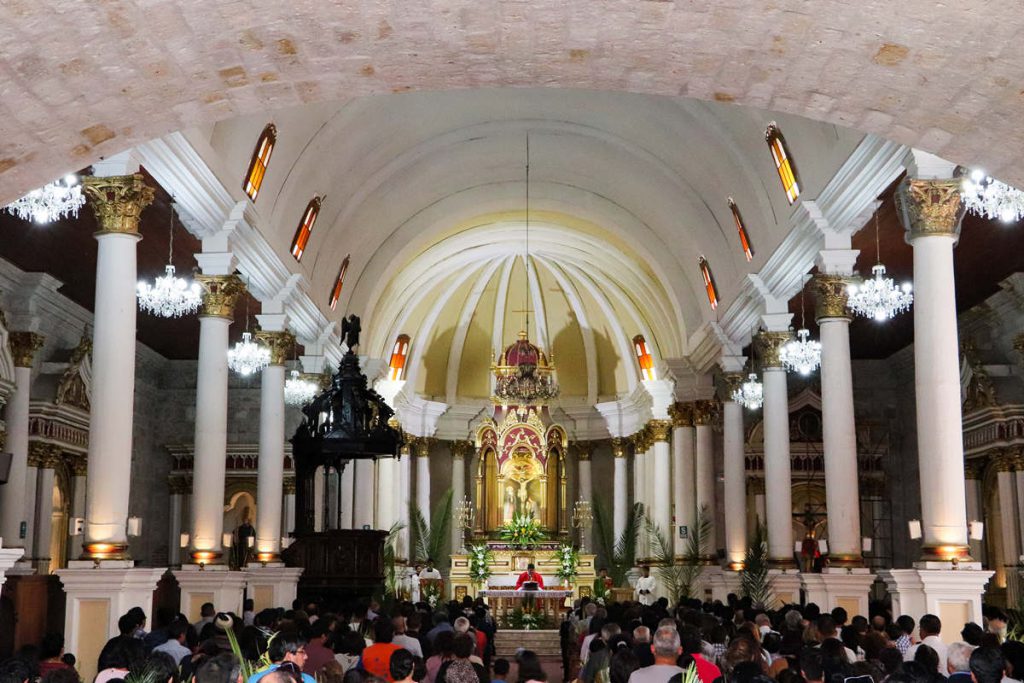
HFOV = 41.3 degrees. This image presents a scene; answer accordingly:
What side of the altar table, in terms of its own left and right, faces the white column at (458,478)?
back

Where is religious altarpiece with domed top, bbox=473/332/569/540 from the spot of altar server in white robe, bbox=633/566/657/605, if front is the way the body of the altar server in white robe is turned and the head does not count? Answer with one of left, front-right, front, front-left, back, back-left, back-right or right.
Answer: back-right

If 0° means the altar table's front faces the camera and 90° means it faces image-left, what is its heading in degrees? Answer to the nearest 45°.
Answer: approximately 0°

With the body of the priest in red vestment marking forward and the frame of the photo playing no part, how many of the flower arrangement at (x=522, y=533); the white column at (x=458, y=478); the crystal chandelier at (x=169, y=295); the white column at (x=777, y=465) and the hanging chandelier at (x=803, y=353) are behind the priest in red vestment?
2

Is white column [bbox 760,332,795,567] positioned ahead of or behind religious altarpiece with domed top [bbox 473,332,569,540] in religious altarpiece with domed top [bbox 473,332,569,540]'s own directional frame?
ahead

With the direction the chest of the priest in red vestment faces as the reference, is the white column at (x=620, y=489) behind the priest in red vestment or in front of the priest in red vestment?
behind

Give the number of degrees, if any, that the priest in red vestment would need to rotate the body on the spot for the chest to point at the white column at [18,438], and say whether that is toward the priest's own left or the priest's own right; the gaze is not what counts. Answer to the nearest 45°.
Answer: approximately 45° to the priest's own right

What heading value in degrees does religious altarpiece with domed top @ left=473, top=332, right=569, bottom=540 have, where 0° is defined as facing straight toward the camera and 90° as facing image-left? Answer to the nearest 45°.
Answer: approximately 0°
